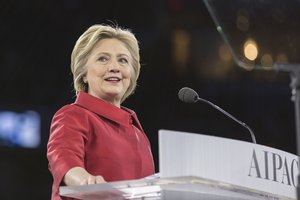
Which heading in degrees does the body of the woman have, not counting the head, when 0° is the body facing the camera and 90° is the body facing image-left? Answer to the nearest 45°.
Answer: approximately 315°

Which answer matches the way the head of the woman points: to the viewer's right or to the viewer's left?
to the viewer's right
